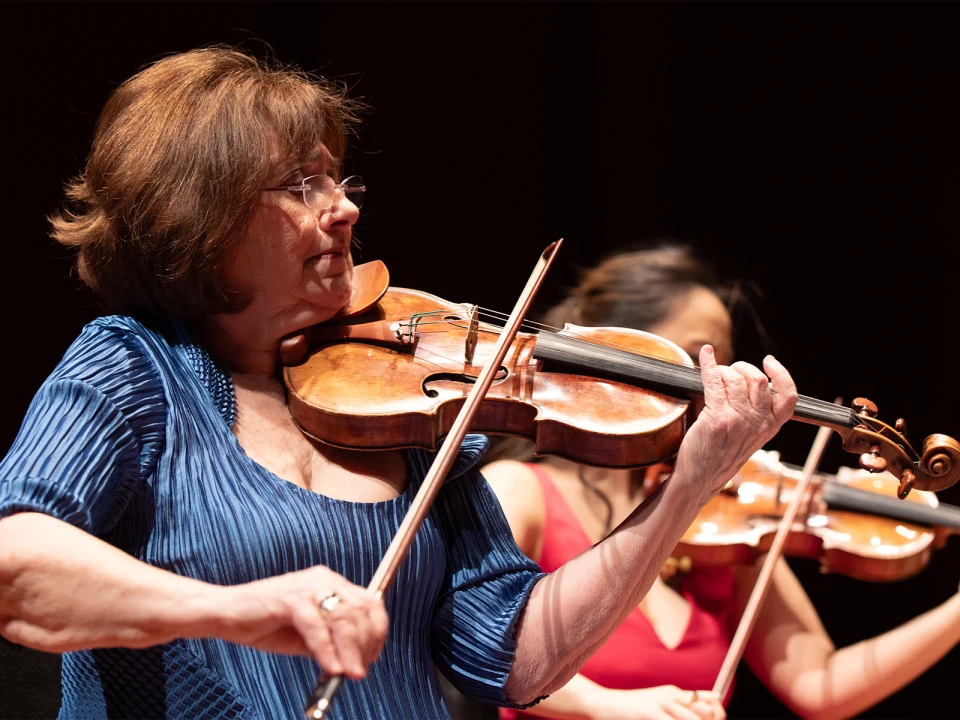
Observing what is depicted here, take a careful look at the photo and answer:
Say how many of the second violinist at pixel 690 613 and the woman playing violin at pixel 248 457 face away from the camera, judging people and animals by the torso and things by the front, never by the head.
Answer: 0

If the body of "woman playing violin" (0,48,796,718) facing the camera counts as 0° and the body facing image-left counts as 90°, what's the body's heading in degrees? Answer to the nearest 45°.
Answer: approximately 315°

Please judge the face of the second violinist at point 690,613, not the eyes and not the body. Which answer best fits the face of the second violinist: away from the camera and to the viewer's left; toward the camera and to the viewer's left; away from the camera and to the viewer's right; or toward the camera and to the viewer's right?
toward the camera and to the viewer's right

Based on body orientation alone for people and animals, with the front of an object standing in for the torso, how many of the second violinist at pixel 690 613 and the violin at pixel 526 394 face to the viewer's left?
0

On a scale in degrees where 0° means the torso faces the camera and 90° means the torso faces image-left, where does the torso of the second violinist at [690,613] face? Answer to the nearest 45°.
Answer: approximately 315°

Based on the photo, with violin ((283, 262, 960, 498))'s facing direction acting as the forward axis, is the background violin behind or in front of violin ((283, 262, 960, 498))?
behind

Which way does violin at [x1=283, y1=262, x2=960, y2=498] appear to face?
toward the camera

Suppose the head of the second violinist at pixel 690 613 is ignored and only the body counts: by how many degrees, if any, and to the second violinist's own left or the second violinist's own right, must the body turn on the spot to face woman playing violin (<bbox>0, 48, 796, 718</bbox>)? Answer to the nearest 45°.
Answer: approximately 90° to the second violinist's own right

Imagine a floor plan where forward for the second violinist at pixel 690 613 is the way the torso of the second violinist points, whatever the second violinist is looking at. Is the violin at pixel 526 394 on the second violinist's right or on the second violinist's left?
on the second violinist's right

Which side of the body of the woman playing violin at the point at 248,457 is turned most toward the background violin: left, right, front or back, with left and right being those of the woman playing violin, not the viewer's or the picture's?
left

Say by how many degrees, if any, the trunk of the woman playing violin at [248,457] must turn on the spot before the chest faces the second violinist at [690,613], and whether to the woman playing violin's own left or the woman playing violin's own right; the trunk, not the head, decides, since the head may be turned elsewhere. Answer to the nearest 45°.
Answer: approximately 90° to the woman playing violin's own left
